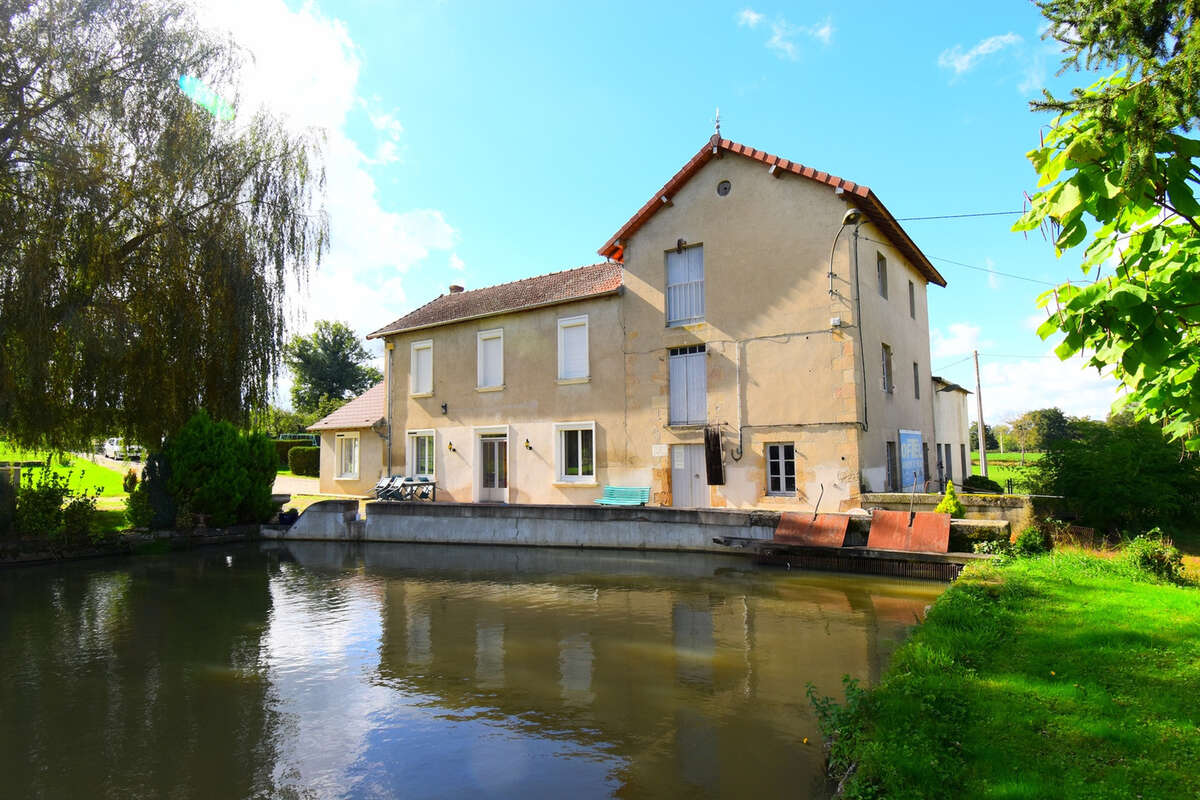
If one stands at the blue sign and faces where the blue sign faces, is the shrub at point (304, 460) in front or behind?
behind

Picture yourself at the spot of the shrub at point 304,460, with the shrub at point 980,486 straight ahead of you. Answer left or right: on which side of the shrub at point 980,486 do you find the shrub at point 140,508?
right

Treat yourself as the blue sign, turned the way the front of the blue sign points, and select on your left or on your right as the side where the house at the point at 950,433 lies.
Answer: on your left

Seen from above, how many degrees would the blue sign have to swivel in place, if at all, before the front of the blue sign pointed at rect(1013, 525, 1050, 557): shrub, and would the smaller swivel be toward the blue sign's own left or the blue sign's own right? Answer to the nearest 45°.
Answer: approximately 45° to the blue sign's own right

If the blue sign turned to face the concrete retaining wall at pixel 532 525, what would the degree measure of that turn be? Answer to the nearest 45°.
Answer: approximately 90° to its right

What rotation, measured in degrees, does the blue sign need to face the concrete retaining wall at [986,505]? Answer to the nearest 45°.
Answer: approximately 45° to its right

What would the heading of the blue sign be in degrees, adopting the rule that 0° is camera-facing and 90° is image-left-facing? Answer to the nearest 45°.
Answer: approximately 315°

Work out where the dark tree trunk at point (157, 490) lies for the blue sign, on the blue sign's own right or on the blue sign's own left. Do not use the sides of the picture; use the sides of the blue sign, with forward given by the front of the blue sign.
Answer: on the blue sign's own right
